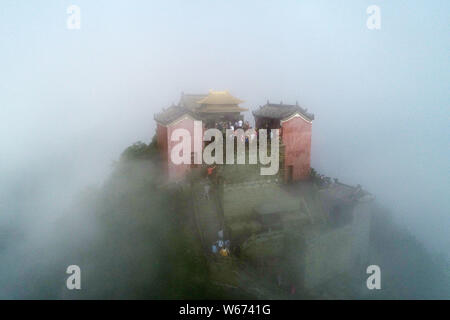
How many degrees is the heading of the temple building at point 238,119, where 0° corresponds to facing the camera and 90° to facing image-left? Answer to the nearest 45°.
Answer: approximately 0°
